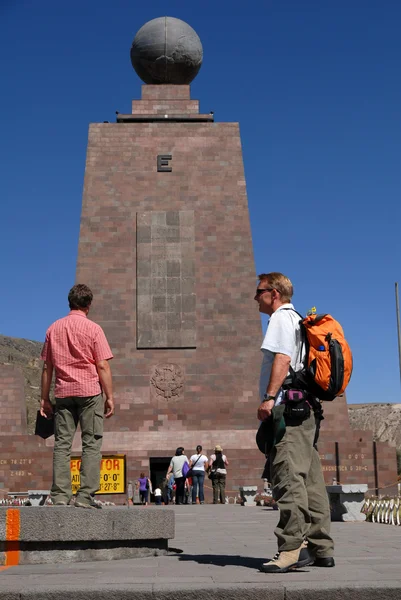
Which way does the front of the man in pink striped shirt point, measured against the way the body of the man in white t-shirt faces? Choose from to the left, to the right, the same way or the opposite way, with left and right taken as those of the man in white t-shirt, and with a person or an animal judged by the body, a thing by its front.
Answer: to the right

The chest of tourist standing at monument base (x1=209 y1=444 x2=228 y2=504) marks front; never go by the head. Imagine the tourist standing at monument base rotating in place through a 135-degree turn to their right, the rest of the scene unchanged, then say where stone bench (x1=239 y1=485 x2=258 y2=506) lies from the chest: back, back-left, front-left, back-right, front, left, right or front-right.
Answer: front

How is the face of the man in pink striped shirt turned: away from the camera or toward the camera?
away from the camera

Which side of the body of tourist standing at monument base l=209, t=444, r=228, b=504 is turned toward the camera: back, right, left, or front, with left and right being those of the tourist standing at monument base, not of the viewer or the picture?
back

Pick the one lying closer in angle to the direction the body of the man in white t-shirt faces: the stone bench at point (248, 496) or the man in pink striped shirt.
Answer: the man in pink striped shirt

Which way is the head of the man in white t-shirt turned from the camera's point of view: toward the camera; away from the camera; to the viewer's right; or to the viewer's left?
to the viewer's left
